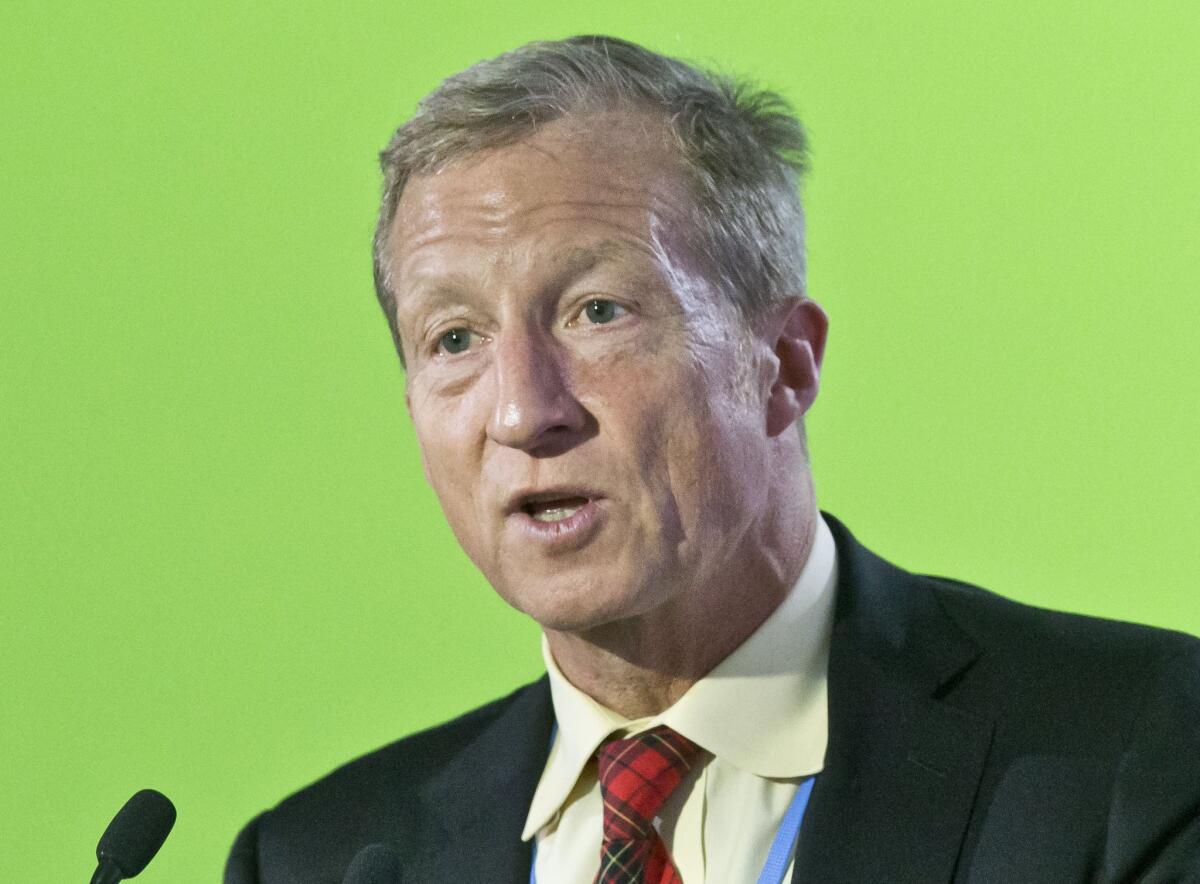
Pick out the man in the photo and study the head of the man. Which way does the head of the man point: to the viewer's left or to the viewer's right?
to the viewer's left

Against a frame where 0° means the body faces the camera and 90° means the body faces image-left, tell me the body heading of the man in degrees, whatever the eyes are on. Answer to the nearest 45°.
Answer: approximately 45°

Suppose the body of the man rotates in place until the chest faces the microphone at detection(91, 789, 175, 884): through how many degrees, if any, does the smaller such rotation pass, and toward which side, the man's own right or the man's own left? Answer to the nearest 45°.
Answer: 0° — they already face it
